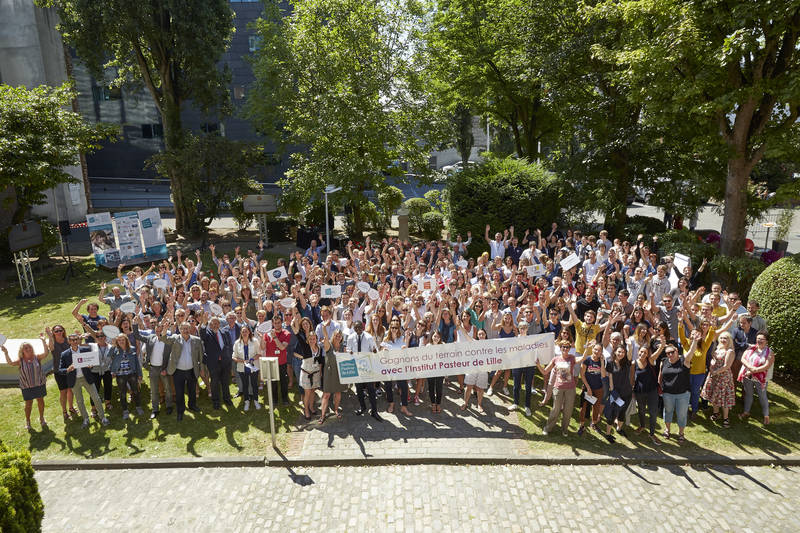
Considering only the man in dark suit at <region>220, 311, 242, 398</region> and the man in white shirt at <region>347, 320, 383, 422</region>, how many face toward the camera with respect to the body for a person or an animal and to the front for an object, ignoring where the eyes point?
2

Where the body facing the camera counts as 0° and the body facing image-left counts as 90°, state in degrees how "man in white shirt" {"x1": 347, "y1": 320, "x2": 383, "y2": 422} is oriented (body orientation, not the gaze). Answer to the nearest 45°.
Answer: approximately 0°

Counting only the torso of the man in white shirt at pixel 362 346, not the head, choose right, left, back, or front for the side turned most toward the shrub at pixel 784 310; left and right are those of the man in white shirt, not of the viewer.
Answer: left

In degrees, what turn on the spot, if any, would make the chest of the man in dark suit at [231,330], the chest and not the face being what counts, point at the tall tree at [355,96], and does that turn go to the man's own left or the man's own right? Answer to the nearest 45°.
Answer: approximately 135° to the man's own left

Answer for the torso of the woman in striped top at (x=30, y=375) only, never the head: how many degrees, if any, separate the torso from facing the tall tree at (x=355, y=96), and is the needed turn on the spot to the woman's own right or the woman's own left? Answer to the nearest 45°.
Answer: approximately 135° to the woman's own left

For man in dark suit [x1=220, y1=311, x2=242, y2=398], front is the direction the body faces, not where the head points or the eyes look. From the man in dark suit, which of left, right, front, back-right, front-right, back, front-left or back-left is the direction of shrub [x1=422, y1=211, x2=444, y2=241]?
back-left

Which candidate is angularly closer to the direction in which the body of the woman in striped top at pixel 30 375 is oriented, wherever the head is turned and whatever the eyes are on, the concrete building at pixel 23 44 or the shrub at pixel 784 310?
the shrub

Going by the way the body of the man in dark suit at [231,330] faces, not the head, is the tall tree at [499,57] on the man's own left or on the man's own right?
on the man's own left

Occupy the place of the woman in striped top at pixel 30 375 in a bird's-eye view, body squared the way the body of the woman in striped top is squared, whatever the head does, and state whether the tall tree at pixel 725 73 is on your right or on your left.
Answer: on your left

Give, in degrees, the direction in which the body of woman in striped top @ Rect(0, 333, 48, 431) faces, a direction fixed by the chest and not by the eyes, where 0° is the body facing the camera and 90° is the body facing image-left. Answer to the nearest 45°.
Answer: approximately 0°

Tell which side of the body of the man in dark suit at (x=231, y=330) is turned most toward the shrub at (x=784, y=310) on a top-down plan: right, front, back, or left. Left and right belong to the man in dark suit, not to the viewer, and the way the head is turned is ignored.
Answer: left
